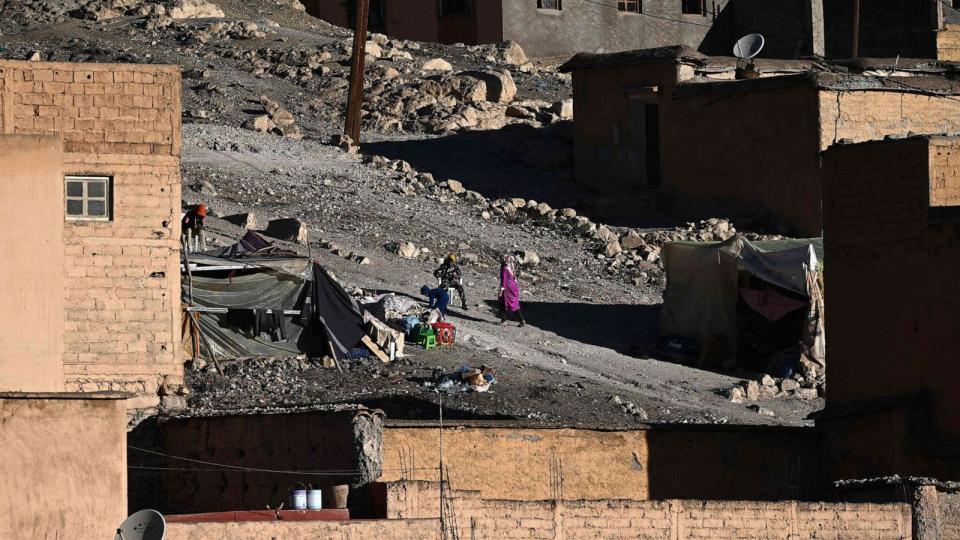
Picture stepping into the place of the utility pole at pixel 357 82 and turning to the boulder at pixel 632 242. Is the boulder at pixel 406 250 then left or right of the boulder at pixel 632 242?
right

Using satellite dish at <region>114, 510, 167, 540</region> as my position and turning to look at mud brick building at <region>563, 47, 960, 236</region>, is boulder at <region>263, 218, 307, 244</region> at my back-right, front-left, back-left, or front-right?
front-left

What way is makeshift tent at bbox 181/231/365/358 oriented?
toward the camera

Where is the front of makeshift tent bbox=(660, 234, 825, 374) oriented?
toward the camera

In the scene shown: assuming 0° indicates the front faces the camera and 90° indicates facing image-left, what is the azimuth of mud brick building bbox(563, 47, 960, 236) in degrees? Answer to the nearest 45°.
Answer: approximately 45°
